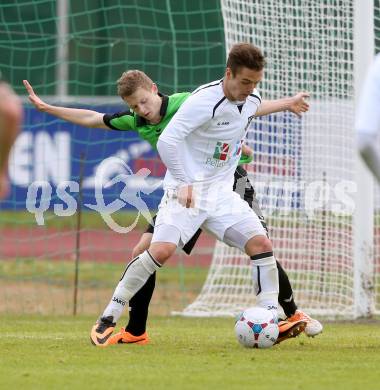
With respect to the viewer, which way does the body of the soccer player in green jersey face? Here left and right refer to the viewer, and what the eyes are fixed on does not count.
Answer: facing the viewer

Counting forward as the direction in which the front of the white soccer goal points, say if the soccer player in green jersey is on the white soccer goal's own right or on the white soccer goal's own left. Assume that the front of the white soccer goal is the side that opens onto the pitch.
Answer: on the white soccer goal's own right

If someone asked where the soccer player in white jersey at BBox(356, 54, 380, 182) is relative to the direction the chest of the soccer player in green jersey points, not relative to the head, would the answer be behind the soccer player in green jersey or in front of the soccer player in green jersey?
in front

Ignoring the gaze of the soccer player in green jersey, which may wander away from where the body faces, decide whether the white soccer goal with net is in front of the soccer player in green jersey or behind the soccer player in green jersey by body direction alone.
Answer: behind

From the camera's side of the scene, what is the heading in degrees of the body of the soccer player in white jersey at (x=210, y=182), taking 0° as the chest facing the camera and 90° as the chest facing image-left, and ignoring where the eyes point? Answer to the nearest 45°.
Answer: approximately 315°
